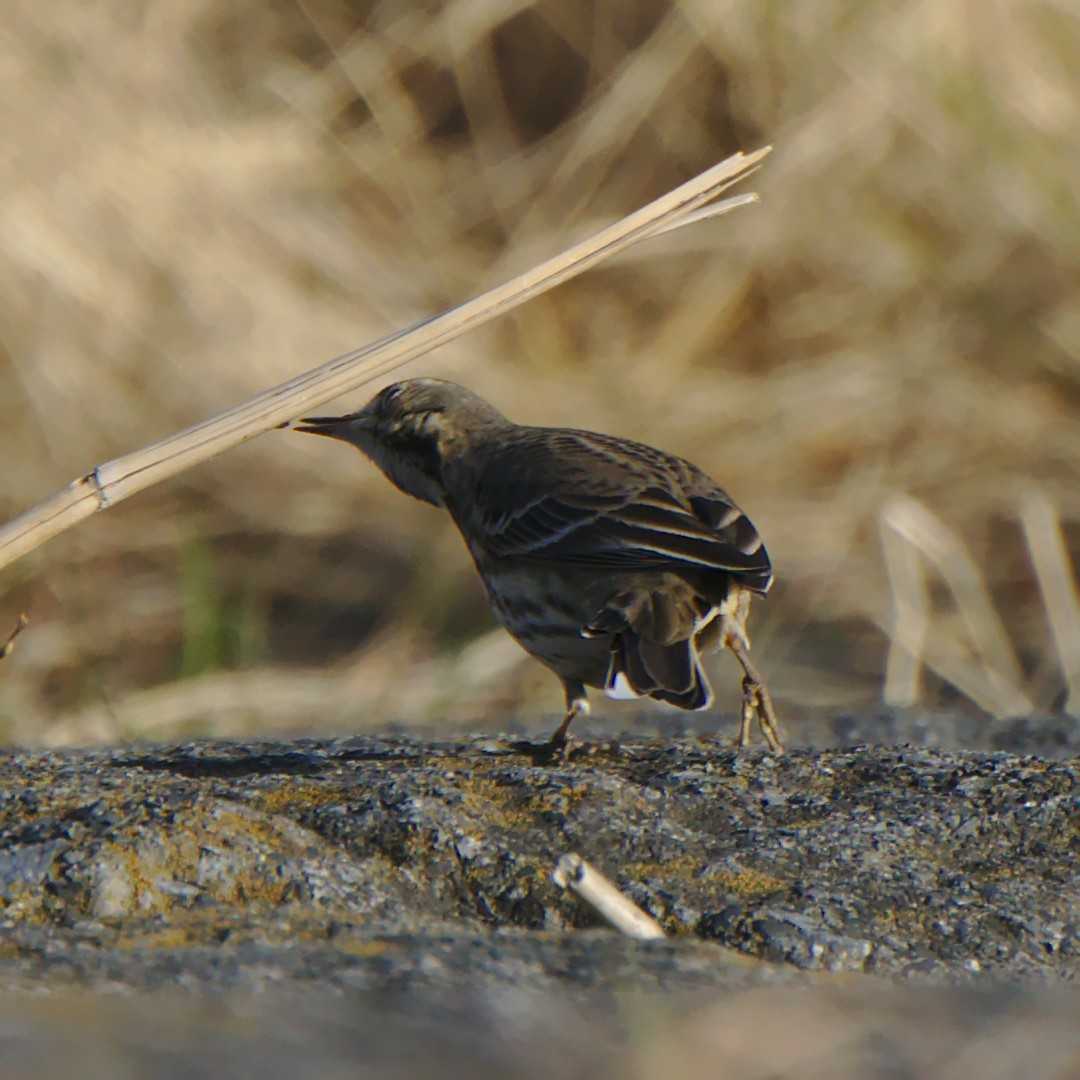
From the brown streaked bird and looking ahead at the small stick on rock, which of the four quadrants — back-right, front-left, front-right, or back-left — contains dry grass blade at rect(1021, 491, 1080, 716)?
back-left

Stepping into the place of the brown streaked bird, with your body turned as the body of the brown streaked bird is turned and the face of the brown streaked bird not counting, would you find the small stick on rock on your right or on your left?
on your left

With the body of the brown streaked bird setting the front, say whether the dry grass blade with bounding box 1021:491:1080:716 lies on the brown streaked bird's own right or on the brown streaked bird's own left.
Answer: on the brown streaked bird's own right

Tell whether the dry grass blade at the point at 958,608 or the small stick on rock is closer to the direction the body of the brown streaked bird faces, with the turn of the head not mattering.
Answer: the dry grass blade

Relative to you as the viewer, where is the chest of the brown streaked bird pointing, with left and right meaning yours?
facing away from the viewer and to the left of the viewer
